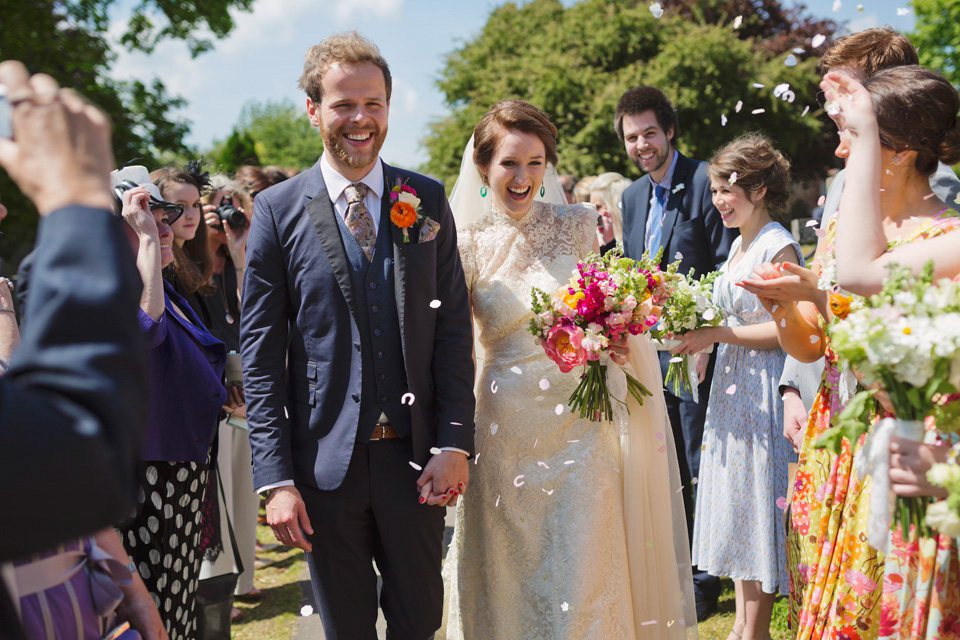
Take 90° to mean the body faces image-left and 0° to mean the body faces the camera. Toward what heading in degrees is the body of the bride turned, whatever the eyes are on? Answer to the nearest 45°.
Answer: approximately 0°

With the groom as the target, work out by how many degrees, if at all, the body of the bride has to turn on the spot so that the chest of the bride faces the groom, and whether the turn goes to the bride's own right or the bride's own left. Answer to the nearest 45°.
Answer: approximately 45° to the bride's own right
